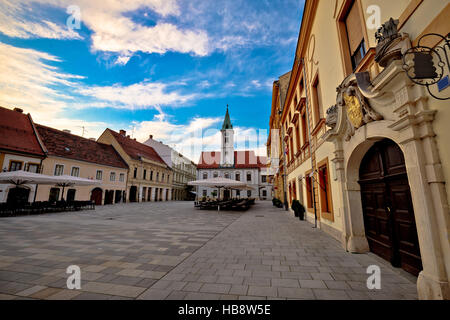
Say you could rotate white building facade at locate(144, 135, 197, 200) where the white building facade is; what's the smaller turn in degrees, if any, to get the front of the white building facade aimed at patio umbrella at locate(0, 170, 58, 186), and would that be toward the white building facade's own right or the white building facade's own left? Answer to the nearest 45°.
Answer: approximately 45° to the white building facade's own right

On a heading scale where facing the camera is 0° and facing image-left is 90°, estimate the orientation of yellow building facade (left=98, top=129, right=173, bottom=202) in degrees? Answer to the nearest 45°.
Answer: approximately 315°

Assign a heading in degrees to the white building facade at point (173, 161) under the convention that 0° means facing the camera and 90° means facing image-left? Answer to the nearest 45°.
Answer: approximately 315°

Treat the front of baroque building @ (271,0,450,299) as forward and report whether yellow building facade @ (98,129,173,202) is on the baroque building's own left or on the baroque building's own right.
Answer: on the baroque building's own right

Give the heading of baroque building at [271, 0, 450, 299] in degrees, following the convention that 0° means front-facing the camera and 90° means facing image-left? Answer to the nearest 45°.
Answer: approximately 45°

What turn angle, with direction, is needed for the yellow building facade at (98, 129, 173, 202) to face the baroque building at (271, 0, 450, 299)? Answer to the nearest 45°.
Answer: approximately 45° to its right
